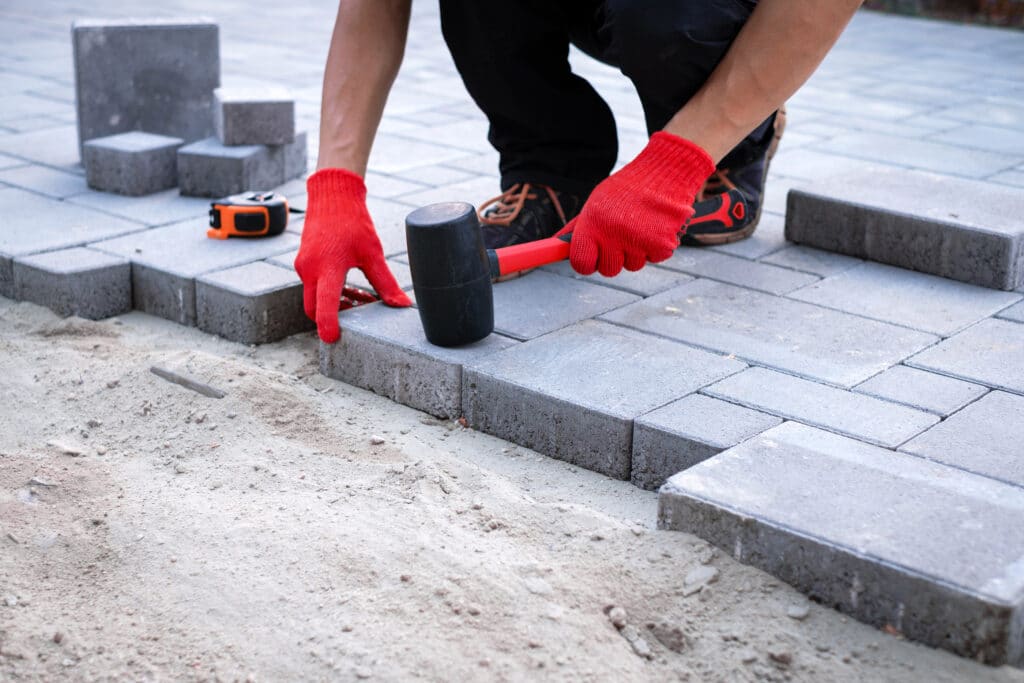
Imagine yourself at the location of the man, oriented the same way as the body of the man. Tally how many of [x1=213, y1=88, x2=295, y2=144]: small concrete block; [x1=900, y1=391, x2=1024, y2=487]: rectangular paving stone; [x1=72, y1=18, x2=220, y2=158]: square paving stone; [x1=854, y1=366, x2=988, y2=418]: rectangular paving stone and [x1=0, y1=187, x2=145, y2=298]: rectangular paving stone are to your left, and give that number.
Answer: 2

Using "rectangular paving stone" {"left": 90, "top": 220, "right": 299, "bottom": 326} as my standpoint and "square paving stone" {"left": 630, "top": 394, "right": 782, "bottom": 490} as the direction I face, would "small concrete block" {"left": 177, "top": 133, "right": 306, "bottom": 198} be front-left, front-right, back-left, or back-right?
back-left

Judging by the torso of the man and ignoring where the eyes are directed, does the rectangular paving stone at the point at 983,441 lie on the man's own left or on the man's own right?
on the man's own left

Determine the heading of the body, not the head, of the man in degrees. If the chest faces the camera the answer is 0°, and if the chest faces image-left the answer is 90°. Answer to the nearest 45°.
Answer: approximately 45°

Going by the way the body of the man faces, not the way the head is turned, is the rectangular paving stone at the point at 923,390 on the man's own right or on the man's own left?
on the man's own left

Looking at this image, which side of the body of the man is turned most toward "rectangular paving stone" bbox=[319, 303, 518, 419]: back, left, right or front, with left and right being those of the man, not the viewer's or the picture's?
front

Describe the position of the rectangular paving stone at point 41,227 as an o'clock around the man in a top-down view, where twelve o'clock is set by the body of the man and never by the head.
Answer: The rectangular paving stone is roughly at 2 o'clock from the man.

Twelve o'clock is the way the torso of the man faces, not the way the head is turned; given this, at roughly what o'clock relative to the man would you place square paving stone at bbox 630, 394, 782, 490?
The square paving stone is roughly at 10 o'clock from the man.

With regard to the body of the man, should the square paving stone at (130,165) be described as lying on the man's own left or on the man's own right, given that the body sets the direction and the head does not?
on the man's own right

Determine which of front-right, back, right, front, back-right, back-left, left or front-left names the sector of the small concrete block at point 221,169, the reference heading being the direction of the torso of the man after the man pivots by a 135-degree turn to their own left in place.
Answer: back-left

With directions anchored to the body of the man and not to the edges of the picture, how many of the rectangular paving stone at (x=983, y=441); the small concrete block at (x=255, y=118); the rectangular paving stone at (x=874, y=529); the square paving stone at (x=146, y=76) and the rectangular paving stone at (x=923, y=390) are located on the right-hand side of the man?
2
